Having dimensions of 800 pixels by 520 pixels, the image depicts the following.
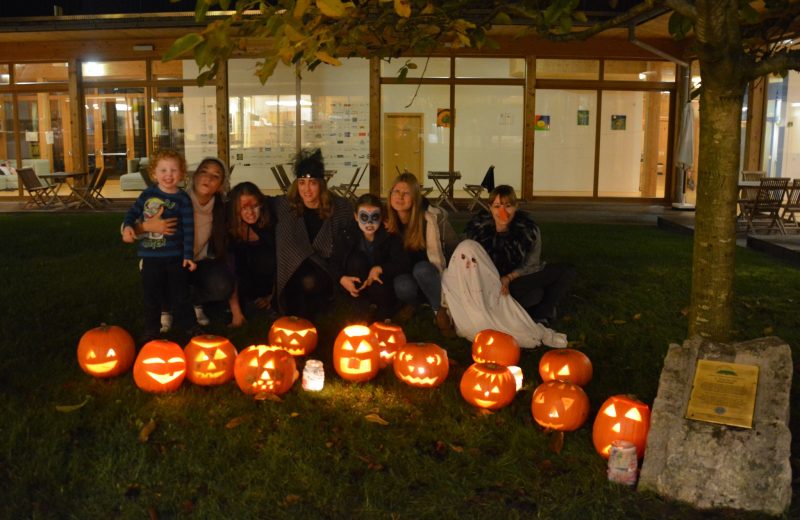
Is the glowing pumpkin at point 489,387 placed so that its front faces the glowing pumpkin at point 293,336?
no

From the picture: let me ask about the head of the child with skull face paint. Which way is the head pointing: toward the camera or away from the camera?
toward the camera

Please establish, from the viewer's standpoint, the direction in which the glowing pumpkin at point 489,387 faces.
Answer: facing the viewer

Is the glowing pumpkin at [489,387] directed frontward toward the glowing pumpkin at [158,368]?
no

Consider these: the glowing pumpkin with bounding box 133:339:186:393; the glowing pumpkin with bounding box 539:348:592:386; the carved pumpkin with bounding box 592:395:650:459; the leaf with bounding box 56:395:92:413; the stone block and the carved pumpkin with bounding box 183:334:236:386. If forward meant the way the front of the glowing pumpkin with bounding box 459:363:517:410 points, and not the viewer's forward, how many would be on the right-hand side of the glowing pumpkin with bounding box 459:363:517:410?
3

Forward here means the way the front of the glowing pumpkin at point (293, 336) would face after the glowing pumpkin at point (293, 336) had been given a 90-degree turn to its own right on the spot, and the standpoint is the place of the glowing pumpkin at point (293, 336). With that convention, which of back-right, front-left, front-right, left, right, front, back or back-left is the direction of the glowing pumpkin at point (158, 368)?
front-left

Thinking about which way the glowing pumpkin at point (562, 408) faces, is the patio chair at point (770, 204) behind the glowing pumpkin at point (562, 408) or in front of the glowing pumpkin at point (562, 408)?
behind

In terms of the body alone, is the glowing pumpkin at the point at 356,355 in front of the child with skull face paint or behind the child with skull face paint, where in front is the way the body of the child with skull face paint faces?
in front

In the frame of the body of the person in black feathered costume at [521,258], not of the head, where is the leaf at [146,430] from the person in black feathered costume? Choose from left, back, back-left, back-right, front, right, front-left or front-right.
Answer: front-right

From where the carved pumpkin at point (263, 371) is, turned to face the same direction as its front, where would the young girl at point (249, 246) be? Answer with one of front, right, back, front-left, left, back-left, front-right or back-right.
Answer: back

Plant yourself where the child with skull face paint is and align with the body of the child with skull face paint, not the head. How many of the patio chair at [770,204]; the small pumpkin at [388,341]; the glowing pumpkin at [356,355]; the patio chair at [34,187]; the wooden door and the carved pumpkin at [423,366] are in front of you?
3

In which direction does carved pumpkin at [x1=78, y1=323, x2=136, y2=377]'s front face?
toward the camera

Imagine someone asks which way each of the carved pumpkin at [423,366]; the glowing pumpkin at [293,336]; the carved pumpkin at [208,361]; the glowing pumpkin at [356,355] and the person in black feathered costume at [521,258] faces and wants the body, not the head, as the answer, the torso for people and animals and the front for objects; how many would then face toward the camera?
5

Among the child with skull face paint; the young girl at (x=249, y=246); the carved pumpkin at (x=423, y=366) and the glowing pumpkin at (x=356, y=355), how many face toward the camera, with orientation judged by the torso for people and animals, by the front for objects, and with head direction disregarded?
4

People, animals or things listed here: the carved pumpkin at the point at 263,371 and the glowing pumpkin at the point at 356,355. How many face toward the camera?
2

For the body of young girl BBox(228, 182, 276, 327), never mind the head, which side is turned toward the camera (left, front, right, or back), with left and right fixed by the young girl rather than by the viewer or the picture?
front

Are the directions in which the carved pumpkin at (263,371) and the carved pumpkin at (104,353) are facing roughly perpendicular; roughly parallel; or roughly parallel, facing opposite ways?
roughly parallel

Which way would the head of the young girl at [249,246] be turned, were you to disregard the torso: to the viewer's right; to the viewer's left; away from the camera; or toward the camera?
toward the camera

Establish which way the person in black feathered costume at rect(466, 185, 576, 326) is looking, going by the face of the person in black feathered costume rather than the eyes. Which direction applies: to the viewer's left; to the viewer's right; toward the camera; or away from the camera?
toward the camera

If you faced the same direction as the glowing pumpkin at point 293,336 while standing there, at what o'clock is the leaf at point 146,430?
The leaf is roughly at 1 o'clock from the glowing pumpkin.

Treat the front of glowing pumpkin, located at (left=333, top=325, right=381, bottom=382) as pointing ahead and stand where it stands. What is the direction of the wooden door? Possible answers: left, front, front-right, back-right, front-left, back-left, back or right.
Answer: back
